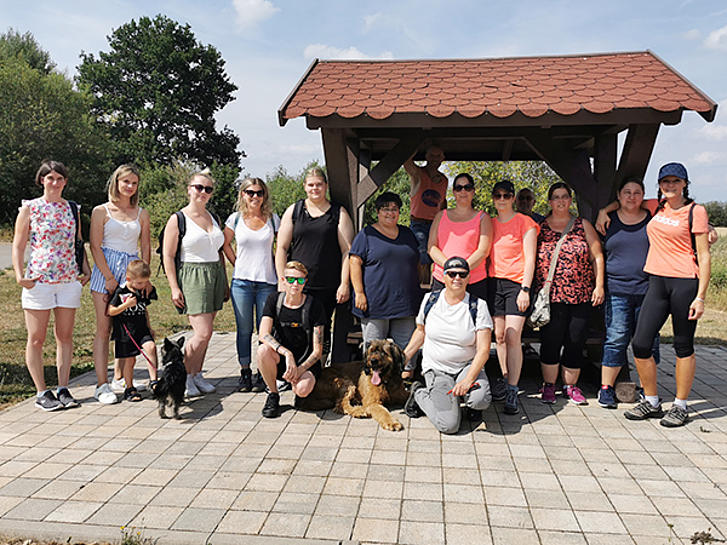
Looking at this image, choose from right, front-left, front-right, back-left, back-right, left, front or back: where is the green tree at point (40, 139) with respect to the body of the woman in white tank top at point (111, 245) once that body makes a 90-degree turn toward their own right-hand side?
back-right

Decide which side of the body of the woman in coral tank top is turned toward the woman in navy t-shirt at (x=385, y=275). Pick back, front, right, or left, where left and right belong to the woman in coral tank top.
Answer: right

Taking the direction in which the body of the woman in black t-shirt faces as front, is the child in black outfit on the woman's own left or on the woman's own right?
on the woman's own right

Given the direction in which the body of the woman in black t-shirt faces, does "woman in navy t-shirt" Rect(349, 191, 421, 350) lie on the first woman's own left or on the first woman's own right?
on the first woman's own left

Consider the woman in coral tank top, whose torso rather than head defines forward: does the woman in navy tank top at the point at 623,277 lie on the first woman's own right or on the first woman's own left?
on the first woman's own left

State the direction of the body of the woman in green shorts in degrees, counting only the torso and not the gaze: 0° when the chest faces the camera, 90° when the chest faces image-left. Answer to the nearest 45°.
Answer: approximately 315°

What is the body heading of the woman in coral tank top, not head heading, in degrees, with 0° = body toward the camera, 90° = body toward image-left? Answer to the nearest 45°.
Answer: approximately 0°

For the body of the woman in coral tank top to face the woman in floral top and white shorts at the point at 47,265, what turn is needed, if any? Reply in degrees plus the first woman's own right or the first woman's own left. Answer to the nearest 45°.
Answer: approximately 90° to the first woman's own right

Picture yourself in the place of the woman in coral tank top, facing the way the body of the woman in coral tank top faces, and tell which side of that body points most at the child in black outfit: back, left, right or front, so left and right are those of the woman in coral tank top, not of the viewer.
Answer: right

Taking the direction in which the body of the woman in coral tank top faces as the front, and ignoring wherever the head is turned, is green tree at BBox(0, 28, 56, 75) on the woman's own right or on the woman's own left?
on the woman's own right
